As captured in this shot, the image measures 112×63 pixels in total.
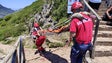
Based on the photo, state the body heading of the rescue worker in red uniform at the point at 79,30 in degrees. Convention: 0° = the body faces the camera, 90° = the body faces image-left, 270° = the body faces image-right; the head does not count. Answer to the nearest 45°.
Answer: approximately 135°

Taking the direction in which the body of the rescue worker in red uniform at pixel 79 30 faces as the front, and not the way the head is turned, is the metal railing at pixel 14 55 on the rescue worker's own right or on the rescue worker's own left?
on the rescue worker's own left

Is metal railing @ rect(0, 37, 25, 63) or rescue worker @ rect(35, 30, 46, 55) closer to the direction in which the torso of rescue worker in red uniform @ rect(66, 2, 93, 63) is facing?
the rescue worker
